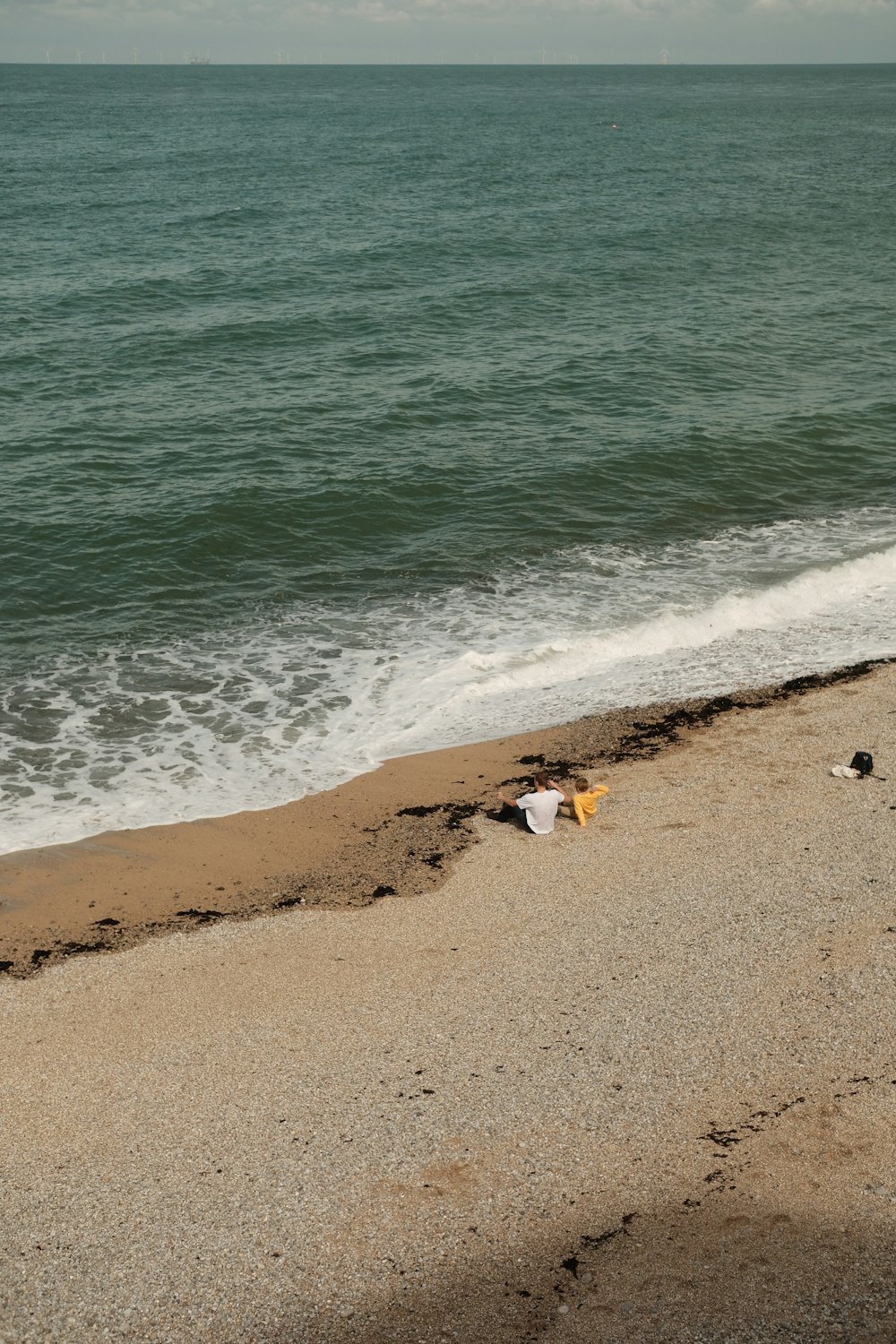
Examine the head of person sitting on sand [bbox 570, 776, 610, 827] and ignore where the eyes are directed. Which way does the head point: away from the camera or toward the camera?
away from the camera

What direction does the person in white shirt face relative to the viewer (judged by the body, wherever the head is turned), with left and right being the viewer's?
facing away from the viewer and to the left of the viewer
